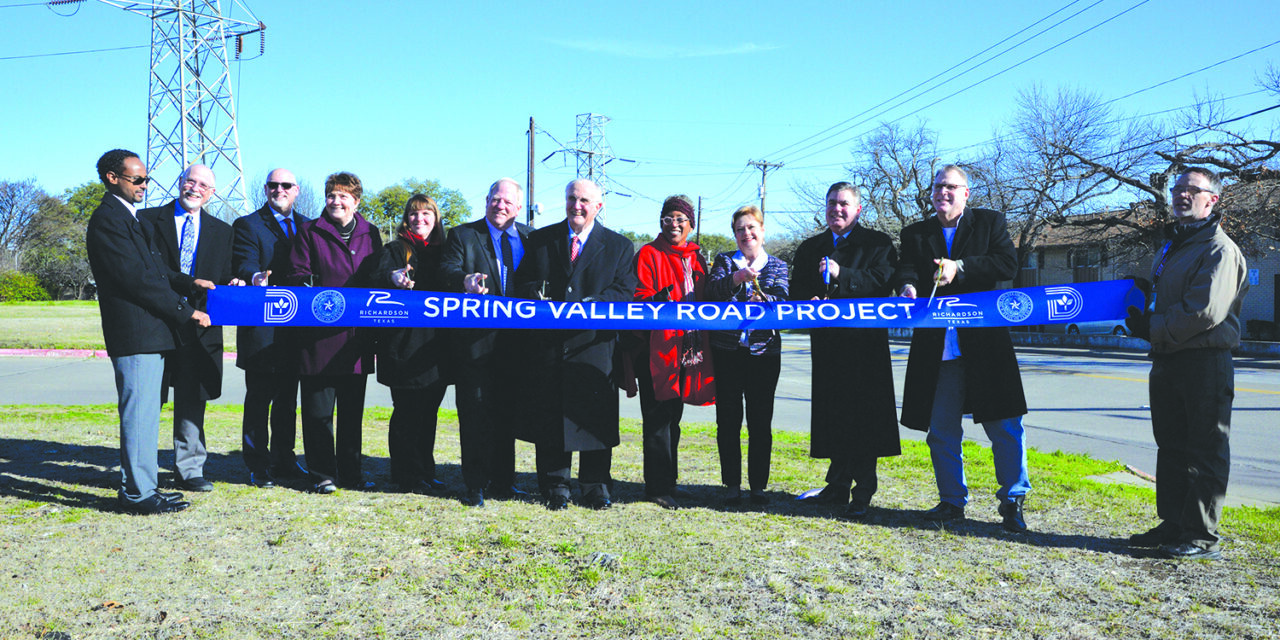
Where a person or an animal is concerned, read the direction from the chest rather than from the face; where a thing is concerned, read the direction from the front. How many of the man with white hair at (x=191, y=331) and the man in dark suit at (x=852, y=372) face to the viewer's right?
0

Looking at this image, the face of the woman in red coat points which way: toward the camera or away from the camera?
toward the camera

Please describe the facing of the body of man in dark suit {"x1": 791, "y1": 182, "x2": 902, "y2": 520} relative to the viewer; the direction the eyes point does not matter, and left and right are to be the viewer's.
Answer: facing the viewer and to the left of the viewer

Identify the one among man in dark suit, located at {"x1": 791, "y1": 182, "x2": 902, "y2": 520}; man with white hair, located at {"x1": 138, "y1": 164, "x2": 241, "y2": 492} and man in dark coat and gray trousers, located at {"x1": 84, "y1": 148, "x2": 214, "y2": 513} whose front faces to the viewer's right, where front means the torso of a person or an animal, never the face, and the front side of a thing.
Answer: man in dark coat and gray trousers, located at {"x1": 84, "y1": 148, "x2": 214, "y2": 513}

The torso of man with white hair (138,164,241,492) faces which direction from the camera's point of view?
toward the camera

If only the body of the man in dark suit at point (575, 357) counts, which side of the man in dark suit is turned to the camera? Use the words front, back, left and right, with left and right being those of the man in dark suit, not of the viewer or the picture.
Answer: front

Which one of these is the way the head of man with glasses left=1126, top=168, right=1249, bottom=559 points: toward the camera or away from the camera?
toward the camera

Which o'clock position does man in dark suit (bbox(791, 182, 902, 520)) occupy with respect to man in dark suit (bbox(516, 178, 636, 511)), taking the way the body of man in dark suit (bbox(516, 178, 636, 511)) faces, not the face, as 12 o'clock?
man in dark suit (bbox(791, 182, 902, 520)) is roughly at 9 o'clock from man in dark suit (bbox(516, 178, 636, 511)).

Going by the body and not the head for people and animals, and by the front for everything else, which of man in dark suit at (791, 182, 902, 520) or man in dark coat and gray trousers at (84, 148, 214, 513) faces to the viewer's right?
man in dark coat and gray trousers at (84, 148, 214, 513)

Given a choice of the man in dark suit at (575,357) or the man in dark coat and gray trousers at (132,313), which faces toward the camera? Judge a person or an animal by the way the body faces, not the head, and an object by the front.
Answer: the man in dark suit at (575,357)

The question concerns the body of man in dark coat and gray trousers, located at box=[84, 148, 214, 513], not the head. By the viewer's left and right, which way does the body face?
facing to the right of the viewer

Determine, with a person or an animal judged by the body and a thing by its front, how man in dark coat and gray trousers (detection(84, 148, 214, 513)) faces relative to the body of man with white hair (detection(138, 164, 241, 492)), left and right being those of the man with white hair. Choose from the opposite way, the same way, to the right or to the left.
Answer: to the left

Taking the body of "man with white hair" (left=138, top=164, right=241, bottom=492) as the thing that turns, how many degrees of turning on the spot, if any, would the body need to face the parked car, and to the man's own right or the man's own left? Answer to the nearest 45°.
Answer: approximately 135° to the man's own left

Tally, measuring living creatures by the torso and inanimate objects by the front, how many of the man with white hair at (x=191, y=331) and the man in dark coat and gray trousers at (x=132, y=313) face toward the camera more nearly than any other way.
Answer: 1
